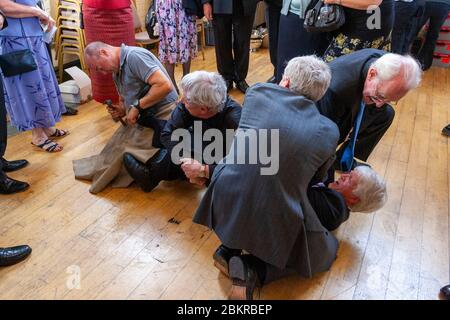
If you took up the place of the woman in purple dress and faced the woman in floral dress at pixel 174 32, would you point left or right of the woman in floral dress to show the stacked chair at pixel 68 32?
left

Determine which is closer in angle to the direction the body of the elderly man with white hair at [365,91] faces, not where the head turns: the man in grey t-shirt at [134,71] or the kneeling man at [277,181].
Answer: the kneeling man

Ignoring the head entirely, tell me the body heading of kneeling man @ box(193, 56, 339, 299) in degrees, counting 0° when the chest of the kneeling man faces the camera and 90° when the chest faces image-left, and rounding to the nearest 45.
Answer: approximately 225°

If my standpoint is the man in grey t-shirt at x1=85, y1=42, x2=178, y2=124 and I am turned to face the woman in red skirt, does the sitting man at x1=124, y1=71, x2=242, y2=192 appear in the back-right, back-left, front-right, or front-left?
back-right

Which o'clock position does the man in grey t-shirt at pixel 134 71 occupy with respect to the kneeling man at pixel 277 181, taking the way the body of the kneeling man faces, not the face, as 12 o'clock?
The man in grey t-shirt is roughly at 9 o'clock from the kneeling man.

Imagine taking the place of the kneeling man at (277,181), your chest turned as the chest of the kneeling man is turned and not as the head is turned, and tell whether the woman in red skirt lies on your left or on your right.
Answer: on your left

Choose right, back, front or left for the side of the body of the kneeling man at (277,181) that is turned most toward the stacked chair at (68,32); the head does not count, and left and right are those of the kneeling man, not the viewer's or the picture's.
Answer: left
